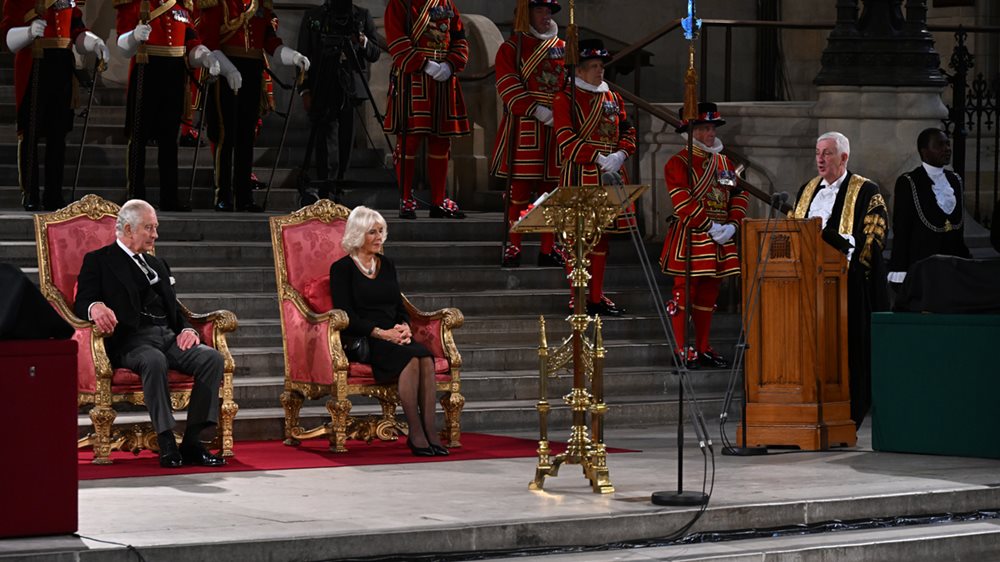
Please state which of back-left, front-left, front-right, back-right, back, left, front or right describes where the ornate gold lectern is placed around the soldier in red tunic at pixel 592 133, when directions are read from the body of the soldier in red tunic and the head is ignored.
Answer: front-right

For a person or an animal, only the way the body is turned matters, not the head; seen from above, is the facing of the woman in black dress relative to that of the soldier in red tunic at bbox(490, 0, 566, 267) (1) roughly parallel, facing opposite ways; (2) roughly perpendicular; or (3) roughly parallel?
roughly parallel

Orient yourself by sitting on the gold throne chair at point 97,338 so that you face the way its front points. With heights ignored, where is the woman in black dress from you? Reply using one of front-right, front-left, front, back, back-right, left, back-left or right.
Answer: front-left

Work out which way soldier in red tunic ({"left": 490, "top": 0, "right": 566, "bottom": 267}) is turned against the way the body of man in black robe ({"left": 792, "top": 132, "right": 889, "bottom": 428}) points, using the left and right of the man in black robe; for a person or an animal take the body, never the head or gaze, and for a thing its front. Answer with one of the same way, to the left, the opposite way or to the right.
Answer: to the left

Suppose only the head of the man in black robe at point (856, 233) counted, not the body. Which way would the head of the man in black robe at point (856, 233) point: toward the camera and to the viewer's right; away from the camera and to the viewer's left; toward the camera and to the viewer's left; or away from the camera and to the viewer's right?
toward the camera and to the viewer's left

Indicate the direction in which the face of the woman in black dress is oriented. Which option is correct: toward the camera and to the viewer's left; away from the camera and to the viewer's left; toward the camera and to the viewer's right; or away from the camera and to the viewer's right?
toward the camera and to the viewer's right

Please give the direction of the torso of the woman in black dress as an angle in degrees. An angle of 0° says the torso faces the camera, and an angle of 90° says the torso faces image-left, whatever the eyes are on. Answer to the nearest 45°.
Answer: approximately 315°

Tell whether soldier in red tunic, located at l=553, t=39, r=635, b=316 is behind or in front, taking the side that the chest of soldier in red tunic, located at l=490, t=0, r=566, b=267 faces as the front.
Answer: in front

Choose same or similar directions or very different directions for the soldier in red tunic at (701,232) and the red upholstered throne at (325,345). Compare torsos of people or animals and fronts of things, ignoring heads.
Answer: same or similar directions

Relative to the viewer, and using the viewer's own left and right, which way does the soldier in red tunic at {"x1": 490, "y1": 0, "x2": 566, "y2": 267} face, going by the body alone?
facing the viewer and to the right of the viewer

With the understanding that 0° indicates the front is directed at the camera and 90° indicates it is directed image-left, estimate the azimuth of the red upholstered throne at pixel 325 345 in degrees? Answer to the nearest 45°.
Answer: approximately 315°
